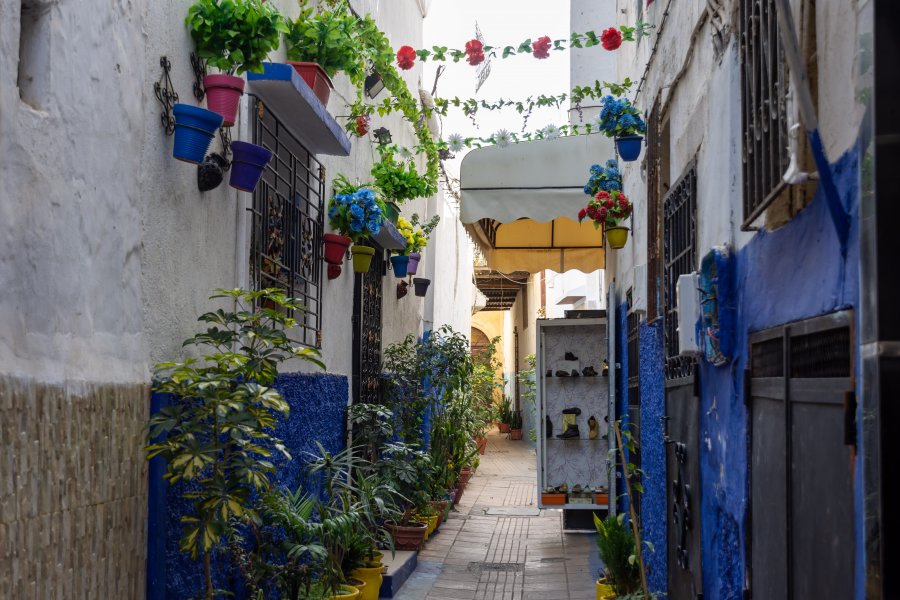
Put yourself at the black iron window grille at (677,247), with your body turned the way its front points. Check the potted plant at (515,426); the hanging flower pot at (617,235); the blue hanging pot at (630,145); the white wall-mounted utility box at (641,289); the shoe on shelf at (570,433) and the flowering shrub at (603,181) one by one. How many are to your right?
6

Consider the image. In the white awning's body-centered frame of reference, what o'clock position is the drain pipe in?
The drain pipe is roughly at 12 o'clock from the white awning.

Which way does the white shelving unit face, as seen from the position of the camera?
facing the viewer

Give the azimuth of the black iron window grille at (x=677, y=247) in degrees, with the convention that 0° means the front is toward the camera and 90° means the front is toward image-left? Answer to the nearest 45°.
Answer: approximately 90°

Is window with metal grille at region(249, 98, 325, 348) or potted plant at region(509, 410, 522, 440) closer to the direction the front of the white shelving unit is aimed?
the window with metal grille

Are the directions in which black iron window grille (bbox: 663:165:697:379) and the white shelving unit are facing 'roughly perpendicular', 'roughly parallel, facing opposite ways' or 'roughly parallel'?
roughly perpendicular

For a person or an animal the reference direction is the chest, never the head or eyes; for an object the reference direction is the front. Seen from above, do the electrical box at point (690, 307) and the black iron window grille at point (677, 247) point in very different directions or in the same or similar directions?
same or similar directions

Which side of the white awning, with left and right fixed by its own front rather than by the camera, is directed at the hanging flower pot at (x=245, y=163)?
front

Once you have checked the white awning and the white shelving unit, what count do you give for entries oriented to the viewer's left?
0

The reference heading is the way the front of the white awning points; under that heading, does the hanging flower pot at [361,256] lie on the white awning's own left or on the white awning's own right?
on the white awning's own right

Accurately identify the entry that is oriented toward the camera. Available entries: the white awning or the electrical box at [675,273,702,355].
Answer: the white awning

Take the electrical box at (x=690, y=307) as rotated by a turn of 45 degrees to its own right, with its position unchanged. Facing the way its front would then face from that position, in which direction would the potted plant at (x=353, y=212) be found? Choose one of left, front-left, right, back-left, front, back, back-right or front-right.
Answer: front

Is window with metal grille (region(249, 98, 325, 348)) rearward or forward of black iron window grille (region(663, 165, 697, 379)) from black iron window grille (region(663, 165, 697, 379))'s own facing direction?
forward

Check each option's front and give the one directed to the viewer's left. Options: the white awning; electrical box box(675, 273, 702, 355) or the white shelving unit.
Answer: the electrical box

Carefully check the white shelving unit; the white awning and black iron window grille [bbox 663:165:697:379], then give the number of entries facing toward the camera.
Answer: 2

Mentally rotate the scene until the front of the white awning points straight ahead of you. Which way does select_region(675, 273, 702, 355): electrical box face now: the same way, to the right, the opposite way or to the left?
to the right

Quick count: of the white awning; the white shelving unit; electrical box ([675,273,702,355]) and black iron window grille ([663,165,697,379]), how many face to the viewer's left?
2

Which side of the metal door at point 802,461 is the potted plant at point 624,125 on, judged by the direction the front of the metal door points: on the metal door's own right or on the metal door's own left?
on the metal door's own right
